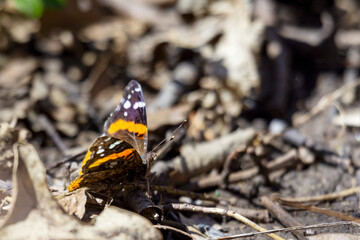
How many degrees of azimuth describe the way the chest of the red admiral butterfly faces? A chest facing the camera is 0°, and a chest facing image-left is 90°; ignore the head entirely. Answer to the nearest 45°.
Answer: approximately 270°

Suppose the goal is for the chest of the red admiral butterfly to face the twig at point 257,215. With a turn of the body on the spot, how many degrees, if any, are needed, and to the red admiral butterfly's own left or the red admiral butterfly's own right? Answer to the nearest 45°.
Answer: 0° — it already faces it

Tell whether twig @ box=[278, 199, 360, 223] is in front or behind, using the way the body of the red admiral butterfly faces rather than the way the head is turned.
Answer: in front

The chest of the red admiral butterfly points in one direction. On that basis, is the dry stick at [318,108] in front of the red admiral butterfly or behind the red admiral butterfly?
in front

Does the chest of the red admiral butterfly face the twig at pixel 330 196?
yes

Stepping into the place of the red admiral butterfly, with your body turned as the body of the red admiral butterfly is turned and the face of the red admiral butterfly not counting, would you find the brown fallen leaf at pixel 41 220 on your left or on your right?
on your right
